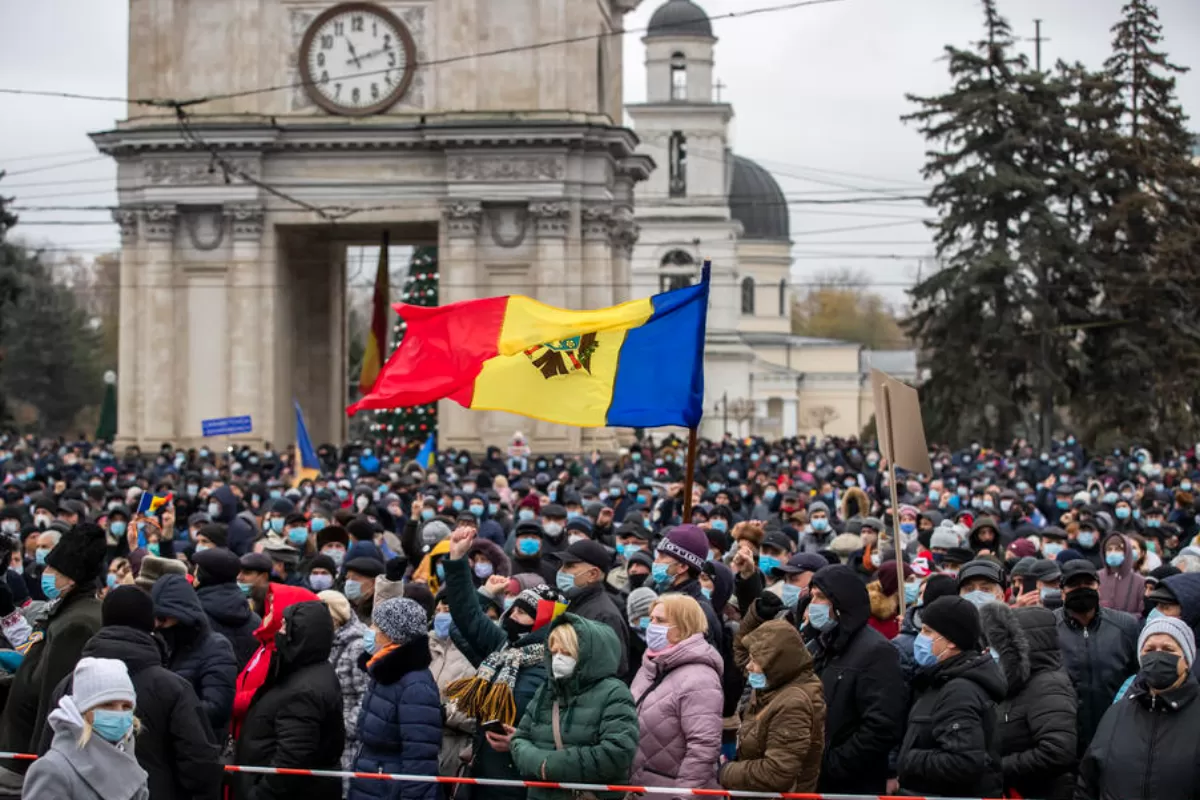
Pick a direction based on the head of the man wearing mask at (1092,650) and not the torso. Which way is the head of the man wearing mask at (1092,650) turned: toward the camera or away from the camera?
toward the camera

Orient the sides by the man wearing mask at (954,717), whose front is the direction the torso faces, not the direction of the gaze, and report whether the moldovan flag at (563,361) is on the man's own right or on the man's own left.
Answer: on the man's own right

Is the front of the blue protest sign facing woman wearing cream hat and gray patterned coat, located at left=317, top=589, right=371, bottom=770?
yes

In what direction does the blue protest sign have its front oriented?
toward the camera

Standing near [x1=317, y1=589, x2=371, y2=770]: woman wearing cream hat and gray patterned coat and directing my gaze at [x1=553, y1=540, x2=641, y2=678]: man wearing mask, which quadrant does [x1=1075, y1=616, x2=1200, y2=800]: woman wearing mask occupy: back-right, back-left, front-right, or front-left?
front-right

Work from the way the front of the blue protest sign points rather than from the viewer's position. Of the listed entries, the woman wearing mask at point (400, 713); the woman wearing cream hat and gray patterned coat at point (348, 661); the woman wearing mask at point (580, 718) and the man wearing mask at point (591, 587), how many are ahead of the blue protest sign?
4

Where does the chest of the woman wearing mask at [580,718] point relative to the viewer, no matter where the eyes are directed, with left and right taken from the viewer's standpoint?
facing the viewer and to the left of the viewer

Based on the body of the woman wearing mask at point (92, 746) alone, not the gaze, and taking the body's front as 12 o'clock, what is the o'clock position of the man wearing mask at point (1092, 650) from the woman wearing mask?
The man wearing mask is roughly at 10 o'clock from the woman wearing mask.

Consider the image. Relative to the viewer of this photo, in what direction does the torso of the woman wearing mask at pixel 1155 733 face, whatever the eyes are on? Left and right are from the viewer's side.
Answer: facing the viewer
